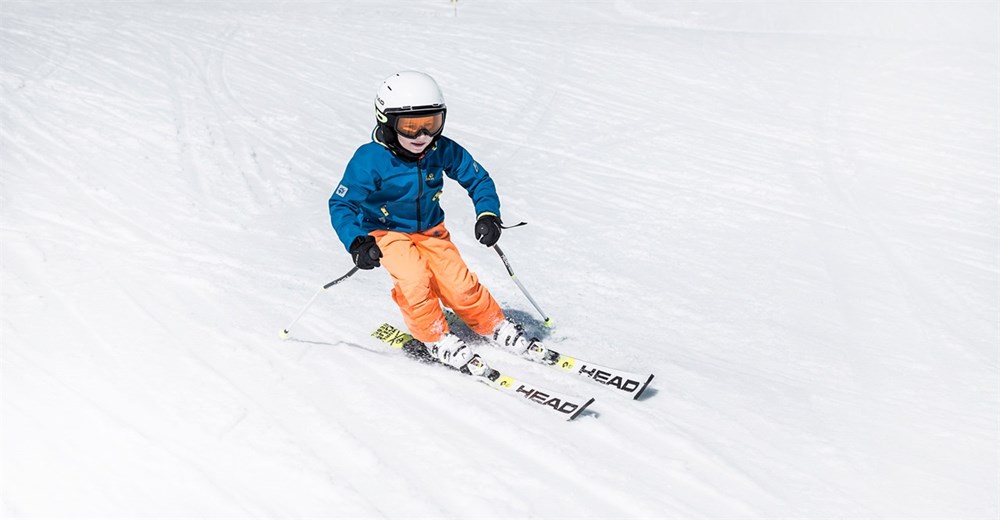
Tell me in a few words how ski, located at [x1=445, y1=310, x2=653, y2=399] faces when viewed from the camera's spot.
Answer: facing the viewer and to the right of the viewer
